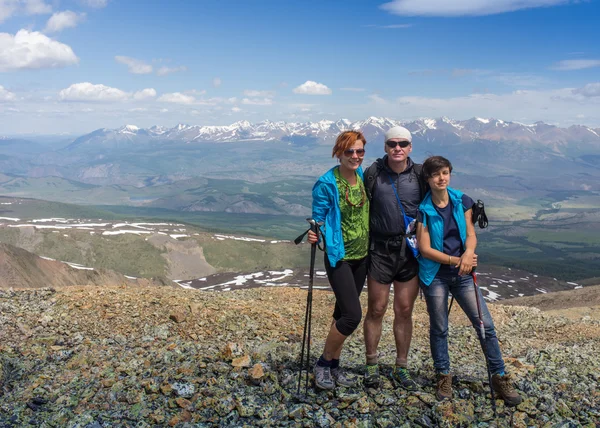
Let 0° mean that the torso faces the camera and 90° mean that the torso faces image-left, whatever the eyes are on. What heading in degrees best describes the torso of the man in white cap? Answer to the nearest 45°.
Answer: approximately 0°

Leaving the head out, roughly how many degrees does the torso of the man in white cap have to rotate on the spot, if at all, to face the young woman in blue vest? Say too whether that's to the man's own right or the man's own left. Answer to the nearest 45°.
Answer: approximately 90° to the man's own left

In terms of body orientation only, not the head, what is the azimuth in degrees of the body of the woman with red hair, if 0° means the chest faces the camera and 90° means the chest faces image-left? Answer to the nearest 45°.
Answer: approximately 315°

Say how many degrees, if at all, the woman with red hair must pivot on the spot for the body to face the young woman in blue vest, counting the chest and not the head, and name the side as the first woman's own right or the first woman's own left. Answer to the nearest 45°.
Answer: approximately 45° to the first woman's own left
